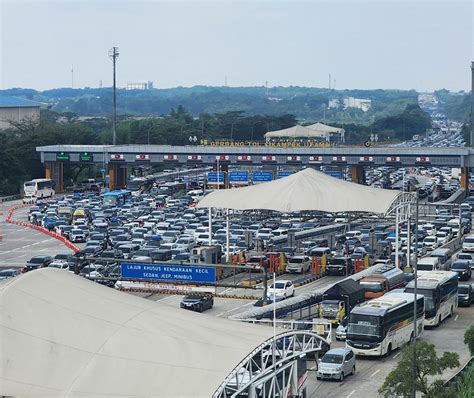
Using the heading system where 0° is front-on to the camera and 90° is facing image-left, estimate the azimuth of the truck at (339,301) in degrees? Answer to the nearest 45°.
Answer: approximately 45°

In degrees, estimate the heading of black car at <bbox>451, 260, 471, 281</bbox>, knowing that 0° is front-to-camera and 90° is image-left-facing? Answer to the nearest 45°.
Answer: approximately 45°

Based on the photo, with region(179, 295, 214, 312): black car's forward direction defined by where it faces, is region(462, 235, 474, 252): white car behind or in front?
behind
